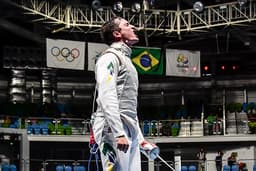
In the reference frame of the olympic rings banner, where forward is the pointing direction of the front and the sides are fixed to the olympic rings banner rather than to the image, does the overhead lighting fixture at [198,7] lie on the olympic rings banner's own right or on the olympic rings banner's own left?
on the olympic rings banner's own left

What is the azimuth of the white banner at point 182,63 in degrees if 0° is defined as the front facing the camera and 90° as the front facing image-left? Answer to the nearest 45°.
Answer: approximately 0°

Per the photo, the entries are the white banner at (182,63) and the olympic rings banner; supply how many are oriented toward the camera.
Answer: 2

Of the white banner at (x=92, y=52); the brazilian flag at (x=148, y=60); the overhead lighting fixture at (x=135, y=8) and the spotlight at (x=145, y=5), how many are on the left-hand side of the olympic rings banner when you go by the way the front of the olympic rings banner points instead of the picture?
4

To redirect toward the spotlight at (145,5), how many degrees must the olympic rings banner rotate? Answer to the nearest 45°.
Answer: approximately 90° to its left

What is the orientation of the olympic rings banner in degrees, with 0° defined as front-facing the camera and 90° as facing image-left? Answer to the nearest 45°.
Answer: approximately 0°

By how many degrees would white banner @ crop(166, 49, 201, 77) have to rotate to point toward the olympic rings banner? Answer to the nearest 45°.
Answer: approximately 90° to its right

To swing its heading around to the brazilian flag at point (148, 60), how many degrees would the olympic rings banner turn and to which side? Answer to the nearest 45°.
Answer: approximately 90° to its left
